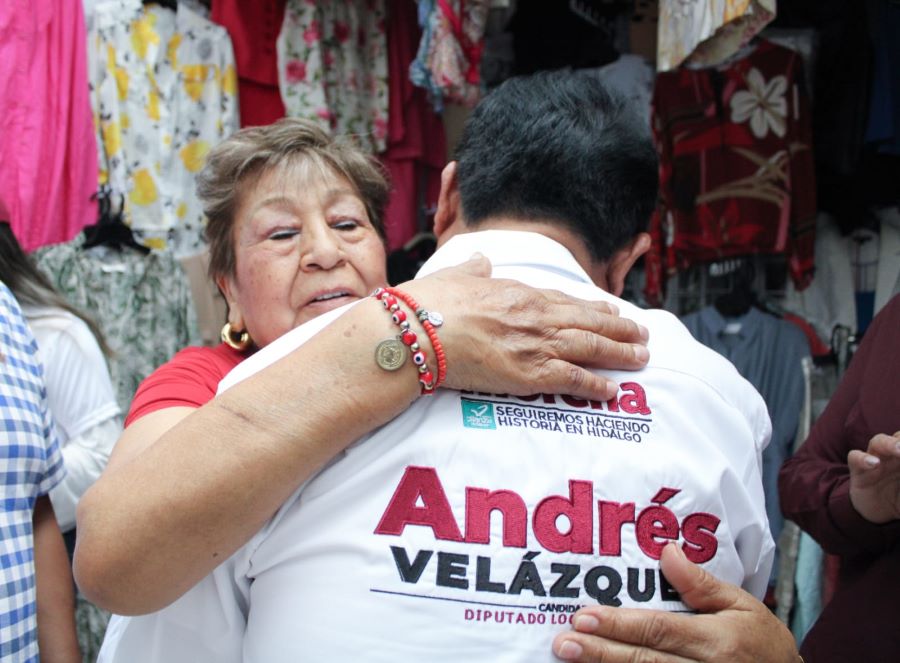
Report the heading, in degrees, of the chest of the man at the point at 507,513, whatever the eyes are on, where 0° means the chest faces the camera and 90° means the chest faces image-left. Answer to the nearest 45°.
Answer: approximately 180°

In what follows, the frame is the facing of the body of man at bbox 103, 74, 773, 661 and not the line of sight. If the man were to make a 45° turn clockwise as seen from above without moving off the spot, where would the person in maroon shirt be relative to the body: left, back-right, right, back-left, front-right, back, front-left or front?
front

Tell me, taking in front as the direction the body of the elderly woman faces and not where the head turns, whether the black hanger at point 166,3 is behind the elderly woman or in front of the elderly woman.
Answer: behind

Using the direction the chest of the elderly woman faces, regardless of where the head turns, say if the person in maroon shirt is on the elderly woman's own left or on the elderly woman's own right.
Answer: on the elderly woman's own left

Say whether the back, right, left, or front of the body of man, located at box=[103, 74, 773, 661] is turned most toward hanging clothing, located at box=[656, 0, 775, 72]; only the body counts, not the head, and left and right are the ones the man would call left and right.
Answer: front

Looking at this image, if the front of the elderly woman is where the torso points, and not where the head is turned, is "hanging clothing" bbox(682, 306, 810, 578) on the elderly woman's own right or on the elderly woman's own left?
on the elderly woman's own left

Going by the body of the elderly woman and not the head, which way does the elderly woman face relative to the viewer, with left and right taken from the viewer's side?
facing the viewer and to the right of the viewer
